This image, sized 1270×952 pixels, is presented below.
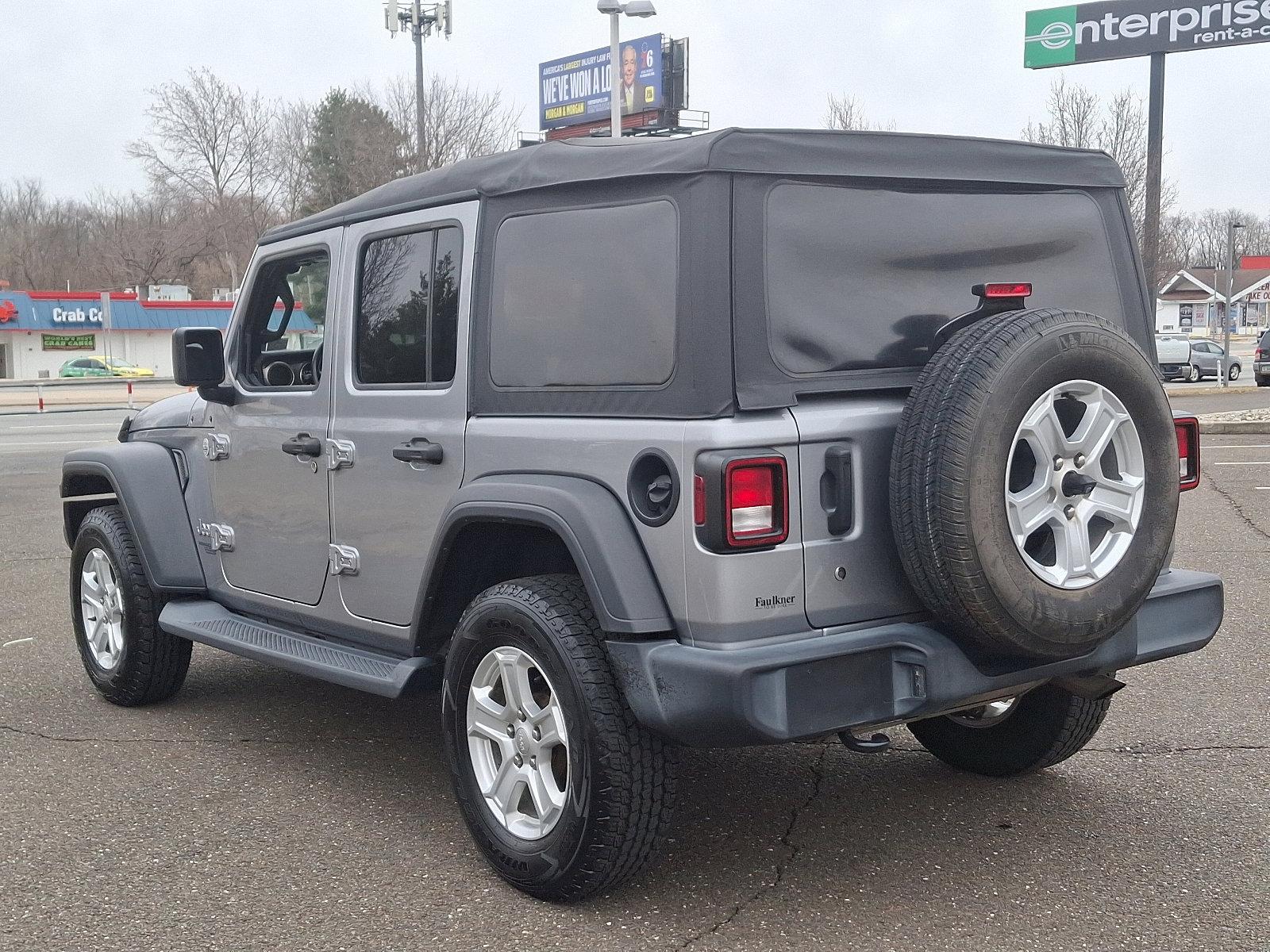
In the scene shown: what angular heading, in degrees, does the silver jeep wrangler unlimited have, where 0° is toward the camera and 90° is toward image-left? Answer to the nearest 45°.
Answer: approximately 135°

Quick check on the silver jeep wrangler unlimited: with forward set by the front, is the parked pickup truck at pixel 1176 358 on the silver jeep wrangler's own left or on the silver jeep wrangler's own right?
on the silver jeep wrangler's own right

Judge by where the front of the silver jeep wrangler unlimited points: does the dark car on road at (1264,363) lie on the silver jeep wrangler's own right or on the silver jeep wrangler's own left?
on the silver jeep wrangler's own right

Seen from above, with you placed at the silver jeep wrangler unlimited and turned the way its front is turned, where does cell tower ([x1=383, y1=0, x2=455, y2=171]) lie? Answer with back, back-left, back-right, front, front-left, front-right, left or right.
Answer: front-right

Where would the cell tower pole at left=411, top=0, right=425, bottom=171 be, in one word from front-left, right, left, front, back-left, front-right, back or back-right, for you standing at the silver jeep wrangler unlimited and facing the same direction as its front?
front-right

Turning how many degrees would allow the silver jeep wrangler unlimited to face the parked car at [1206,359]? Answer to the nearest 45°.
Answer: approximately 90° to its right

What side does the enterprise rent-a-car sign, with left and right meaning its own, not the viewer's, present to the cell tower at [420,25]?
right

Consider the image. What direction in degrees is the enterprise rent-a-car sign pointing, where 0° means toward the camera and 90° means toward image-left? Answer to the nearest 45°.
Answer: approximately 0°

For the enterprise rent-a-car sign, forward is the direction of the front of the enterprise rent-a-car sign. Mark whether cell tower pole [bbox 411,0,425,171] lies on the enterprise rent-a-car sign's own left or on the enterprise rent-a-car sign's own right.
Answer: on the enterprise rent-a-car sign's own right
